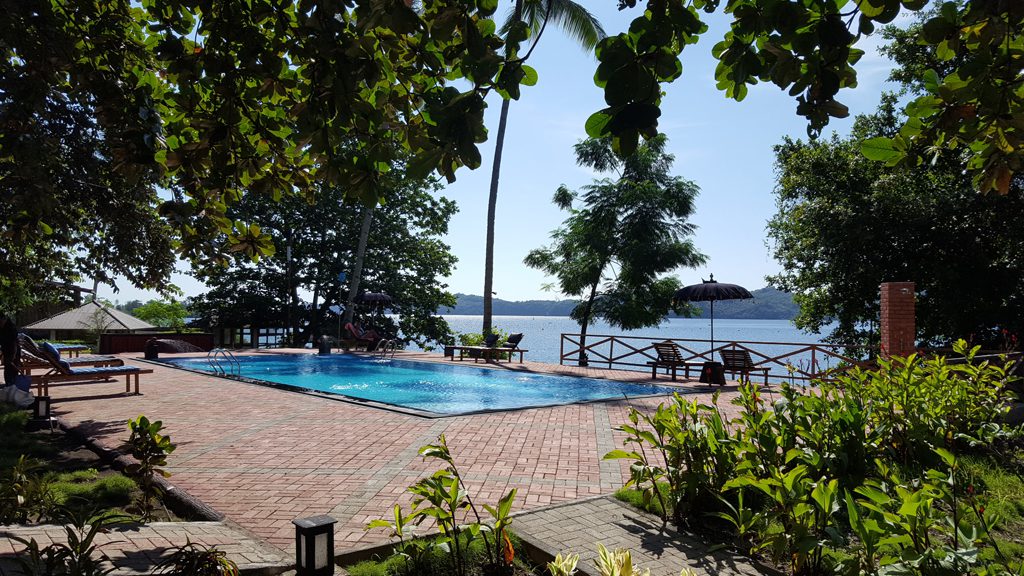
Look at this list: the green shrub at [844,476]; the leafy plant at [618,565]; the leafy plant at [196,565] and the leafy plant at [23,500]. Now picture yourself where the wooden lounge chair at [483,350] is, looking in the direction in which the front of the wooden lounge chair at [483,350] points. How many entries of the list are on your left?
4

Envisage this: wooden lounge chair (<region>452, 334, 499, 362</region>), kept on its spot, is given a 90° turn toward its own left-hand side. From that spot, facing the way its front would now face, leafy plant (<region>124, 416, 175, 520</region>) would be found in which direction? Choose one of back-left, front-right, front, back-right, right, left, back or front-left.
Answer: front

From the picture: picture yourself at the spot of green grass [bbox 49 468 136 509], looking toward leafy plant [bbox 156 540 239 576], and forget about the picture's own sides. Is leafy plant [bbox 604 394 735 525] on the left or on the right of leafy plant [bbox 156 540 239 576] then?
left

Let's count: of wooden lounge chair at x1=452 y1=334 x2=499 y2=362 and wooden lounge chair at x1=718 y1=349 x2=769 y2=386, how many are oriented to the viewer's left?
1

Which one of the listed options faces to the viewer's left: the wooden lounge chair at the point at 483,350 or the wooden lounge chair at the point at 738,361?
the wooden lounge chair at the point at 483,350

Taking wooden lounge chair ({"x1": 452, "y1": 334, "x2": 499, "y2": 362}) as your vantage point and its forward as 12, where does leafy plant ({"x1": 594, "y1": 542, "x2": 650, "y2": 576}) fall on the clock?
The leafy plant is roughly at 9 o'clock from the wooden lounge chair.

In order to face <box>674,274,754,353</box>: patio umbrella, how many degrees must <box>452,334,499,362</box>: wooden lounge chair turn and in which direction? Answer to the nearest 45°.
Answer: approximately 135° to its left

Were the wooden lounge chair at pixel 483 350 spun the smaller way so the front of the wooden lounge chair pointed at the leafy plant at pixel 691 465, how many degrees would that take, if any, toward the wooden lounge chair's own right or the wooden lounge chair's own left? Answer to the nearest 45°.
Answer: approximately 90° to the wooden lounge chair's own left

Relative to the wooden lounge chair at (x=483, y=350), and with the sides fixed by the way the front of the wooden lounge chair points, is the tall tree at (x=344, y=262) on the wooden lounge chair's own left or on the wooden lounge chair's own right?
on the wooden lounge chair's own right

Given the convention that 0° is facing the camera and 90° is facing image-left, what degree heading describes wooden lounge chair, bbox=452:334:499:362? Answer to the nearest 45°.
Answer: approximately 90°
